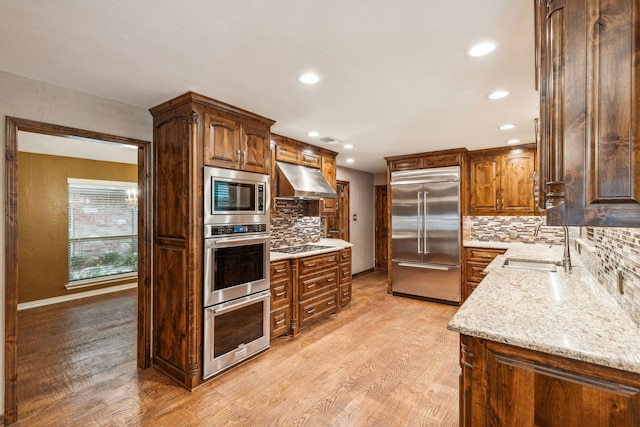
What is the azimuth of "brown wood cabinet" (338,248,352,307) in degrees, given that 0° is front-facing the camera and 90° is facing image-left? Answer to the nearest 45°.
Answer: approximately 315°

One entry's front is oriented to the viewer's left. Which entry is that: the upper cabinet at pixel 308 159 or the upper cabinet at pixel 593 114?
the upper cabinet at pixel 593 114

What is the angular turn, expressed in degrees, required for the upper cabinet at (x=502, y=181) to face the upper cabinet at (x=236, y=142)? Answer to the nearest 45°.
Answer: approximately 45° to its right

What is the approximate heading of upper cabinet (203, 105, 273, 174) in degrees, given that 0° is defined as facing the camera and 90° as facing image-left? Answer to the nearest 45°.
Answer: approximately 315°

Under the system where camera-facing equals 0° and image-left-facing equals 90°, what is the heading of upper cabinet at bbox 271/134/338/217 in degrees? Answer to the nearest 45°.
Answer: approximately 315°

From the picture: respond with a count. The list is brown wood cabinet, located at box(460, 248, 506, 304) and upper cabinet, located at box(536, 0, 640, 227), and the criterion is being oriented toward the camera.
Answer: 1
